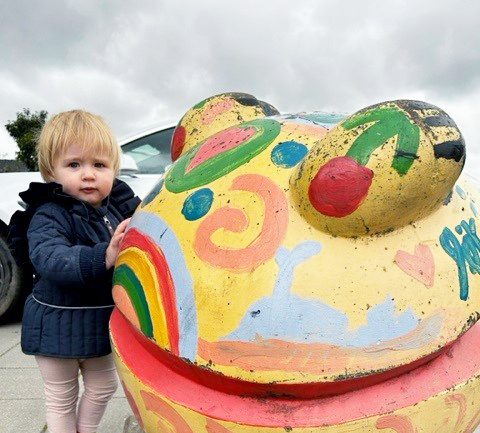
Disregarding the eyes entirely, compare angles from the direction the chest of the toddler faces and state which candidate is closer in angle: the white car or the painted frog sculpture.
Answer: the painted frog sculpture

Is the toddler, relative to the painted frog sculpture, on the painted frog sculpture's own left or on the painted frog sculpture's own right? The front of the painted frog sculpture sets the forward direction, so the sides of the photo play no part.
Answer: on the painted frog sculpture's own right

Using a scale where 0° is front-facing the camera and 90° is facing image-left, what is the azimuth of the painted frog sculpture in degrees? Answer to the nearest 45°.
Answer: approximately 45°
